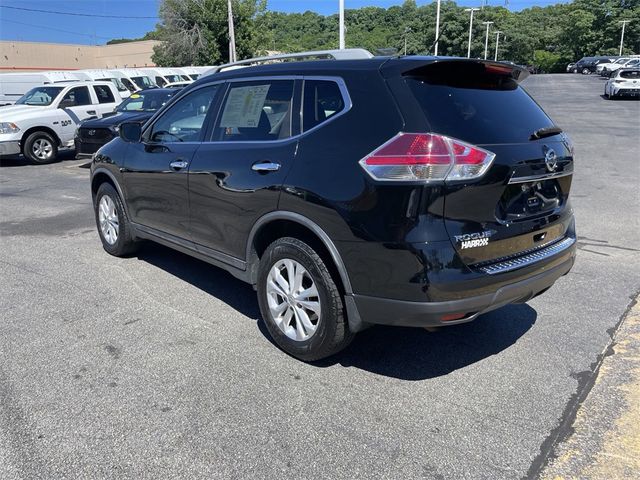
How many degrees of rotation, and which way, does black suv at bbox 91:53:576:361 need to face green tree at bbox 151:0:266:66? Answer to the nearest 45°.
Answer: approximately 45° to its right

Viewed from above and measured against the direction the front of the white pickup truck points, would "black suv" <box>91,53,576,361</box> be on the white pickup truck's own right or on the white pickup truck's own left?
on the white pickup truck's own left

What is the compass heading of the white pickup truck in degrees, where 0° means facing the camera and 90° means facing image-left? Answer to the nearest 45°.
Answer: approximately 45°

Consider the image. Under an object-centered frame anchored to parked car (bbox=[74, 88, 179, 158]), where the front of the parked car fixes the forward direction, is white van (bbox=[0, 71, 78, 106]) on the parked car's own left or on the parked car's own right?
on the parked car's own right

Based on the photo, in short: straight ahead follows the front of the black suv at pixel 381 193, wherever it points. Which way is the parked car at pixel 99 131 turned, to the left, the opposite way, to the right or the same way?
to the left

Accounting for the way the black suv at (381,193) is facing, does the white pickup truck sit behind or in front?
in front

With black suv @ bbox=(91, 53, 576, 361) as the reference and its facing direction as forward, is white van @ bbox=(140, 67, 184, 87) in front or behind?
in front

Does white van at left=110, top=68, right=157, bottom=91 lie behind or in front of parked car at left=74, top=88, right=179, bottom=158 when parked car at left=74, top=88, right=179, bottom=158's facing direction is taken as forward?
behind

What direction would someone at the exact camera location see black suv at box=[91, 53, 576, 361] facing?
facing away from the viewer and to the left of the viewer

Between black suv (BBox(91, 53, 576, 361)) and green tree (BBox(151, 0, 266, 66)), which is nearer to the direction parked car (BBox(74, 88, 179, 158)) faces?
the black suv
